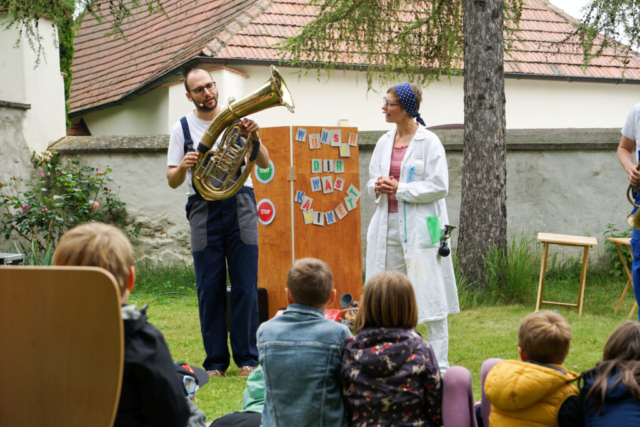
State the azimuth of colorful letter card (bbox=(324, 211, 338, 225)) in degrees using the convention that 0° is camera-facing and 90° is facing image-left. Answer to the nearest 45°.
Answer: approximately 0°

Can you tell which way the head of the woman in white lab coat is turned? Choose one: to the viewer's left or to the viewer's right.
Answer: to the viewer's left

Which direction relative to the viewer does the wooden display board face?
toward the camera

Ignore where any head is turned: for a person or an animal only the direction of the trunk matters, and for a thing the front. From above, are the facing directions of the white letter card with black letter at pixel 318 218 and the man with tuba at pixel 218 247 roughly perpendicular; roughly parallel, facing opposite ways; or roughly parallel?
roughly parallel

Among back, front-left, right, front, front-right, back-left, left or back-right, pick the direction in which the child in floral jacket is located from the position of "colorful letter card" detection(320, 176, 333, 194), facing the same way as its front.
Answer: front

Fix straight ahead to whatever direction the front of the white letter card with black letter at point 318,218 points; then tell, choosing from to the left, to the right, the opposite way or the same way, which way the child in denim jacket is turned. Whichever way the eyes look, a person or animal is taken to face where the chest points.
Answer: the opposite way

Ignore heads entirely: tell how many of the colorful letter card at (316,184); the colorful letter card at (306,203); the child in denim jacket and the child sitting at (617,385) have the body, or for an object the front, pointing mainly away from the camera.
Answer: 2

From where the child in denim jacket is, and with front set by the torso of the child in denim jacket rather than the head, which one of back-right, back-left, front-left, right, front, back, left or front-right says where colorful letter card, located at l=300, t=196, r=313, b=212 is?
front

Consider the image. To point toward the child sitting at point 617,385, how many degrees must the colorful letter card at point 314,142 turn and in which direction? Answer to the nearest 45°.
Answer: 0° — it already faces them

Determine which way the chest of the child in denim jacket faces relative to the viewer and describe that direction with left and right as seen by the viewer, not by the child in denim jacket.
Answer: facing away from the viewer

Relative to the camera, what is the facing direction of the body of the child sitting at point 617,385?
away from the camera

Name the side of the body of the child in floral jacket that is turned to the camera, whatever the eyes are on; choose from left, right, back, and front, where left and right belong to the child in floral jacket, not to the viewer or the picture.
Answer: back

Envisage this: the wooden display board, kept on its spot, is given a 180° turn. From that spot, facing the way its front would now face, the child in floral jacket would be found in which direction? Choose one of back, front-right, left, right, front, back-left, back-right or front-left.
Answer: back

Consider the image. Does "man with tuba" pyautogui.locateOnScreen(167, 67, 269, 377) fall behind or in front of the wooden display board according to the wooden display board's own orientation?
in front

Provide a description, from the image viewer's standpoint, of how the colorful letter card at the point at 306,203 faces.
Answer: facing the viewer

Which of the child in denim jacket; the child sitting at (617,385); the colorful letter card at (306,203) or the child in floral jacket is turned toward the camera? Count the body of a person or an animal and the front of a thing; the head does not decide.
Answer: the colorful letter card

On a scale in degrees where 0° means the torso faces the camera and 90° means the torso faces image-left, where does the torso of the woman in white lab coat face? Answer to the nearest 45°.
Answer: approximately 45°

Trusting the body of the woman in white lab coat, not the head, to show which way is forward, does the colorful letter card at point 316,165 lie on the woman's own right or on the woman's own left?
on the woman's own right

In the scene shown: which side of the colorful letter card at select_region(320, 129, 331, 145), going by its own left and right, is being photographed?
front
